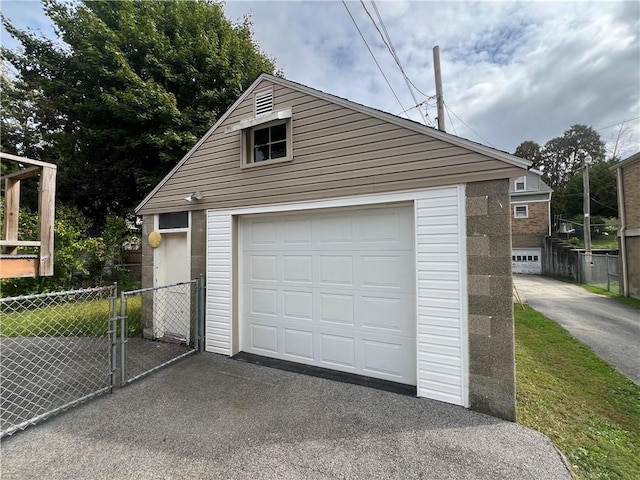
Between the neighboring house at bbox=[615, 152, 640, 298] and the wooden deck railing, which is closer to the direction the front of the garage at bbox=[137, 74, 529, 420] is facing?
the wooden deck railing

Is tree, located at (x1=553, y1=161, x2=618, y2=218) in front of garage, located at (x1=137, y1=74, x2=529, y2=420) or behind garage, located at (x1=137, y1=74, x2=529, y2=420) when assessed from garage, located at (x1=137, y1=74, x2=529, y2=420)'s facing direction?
behind

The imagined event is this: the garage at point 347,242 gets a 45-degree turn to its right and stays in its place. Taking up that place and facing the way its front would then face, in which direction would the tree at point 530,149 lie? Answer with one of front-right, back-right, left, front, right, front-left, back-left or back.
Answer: back-right

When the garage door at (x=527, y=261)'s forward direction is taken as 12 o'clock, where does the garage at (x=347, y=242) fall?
the garage at (x=347, y=242) is roughly at 12 o'clock from the garage door at (x=527, y=261).

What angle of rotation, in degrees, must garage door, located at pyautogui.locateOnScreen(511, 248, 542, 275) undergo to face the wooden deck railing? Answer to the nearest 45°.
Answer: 0° — it already faces it

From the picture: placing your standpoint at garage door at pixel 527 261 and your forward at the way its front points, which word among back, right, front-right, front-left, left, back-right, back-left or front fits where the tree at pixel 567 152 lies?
back

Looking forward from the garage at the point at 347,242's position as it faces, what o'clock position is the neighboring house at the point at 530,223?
The neighboring house is roughly at 6 o'clock from the garage.

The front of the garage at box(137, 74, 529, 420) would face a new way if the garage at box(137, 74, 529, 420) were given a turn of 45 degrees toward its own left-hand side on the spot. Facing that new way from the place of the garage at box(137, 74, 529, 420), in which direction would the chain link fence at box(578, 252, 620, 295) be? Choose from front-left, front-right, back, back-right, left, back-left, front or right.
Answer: back-left

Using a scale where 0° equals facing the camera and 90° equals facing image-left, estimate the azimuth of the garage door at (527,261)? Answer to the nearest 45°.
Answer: approximately 0°

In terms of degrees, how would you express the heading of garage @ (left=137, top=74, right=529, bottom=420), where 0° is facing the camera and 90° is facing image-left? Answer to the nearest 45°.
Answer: approximately 45°

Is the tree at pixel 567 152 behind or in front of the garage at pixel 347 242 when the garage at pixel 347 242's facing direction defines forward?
behind

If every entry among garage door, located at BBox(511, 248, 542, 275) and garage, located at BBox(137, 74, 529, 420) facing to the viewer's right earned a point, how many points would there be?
0

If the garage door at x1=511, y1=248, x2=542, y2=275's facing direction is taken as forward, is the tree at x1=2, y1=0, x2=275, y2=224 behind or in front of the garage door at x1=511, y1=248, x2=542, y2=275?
in front
